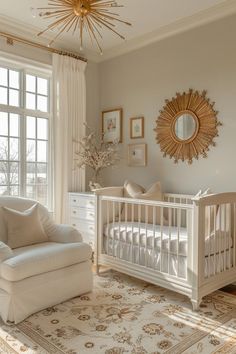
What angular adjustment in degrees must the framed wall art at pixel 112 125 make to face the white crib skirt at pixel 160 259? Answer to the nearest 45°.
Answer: approximately 45° to its left

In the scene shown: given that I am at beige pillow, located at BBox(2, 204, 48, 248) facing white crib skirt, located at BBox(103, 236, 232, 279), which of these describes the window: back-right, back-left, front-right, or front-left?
back-left

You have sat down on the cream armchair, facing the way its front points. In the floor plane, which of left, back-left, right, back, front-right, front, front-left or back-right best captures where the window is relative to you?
back-left

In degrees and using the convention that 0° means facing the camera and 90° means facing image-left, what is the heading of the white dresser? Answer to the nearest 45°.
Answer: approximately 45°

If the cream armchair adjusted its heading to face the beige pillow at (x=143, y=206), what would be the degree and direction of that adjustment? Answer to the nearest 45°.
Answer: approximately 90° to its left

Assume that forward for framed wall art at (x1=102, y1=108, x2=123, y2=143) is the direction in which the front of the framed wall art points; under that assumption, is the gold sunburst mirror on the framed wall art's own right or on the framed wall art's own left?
on the framed wall art's own left

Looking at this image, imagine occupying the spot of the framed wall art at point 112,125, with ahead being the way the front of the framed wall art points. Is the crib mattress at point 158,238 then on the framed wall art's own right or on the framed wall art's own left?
on the framed wall art's own left

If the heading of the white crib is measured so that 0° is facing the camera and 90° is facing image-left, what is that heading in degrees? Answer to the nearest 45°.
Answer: approximately 45°

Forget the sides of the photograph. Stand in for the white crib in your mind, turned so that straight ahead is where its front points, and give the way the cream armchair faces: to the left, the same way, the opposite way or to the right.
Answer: to the left

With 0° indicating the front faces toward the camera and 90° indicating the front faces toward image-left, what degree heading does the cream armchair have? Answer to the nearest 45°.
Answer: approximately 315°
